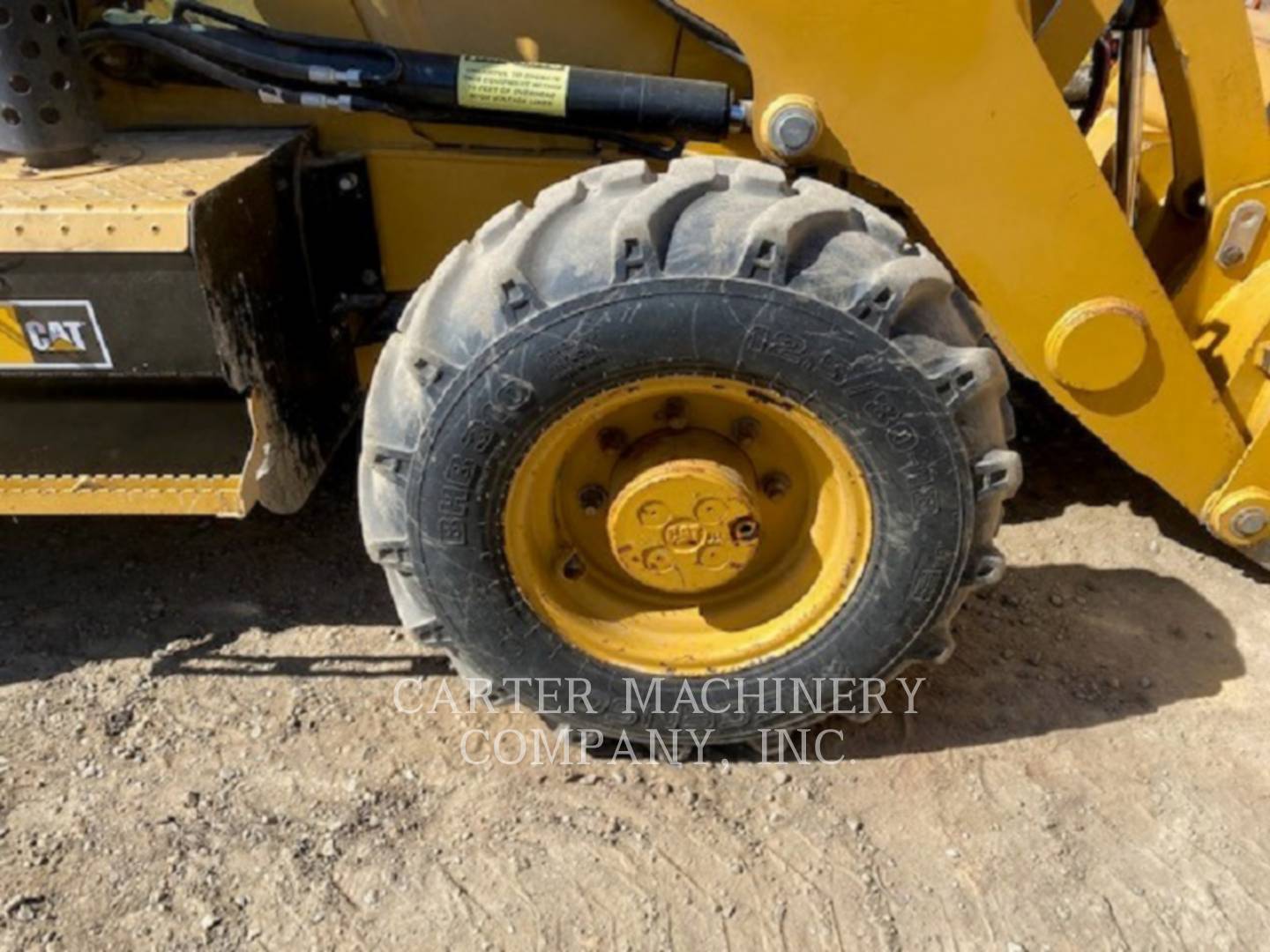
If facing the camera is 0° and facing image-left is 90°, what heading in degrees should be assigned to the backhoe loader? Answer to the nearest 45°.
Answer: approximately 270°
